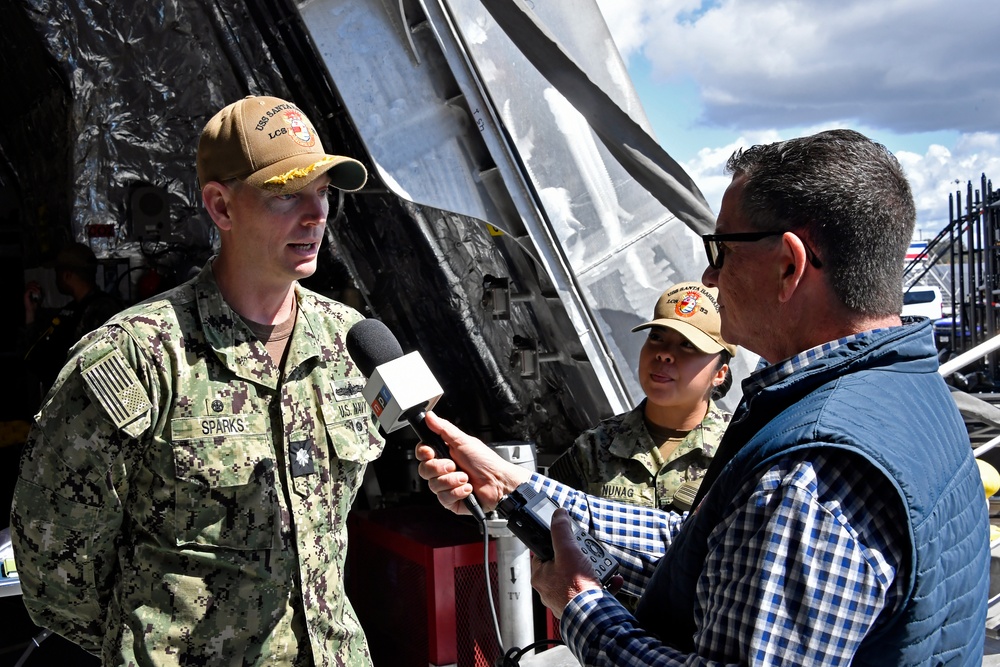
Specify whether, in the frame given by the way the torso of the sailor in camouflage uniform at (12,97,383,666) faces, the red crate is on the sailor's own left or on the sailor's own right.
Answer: on the sailor's own left

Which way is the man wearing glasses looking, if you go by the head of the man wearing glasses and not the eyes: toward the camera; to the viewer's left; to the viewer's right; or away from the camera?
to the viewer's left

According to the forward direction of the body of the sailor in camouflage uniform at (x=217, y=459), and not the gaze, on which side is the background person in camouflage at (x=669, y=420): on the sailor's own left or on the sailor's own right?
on the sailor's own left

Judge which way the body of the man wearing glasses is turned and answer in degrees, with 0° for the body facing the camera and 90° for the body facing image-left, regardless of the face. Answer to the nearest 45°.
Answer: approximately 135°

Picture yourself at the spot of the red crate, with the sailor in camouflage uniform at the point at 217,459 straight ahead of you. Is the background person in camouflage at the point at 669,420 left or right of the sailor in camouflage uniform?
left

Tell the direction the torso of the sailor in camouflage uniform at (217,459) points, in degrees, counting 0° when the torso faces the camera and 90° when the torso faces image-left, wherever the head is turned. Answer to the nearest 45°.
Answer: approximately 315°

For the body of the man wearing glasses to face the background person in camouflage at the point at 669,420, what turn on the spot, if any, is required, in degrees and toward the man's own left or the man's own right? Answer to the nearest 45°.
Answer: approximately 45° to the man's own right

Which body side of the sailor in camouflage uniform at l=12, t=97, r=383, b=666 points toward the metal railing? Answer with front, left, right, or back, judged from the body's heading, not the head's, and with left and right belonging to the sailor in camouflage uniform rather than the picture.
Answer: left
